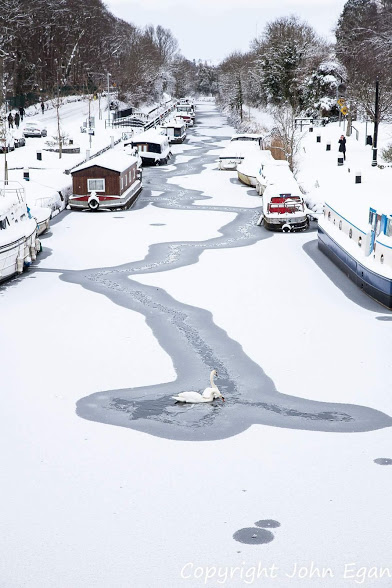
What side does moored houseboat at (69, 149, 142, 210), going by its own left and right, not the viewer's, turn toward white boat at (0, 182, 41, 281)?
front

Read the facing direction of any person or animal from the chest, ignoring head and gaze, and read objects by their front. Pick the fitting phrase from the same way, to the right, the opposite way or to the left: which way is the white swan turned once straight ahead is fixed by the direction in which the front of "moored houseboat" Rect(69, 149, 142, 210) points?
to the left

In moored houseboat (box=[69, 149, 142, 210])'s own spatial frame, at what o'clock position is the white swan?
The white swan is roughly at 12 o'clock from the moored houseboat.

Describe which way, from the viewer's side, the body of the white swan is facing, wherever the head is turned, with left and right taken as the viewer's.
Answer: facing to the right of the viewer

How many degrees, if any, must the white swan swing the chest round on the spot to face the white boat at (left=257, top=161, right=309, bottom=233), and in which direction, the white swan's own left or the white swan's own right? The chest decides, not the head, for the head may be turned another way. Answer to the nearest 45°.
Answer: approximately 90° to the white swan's own left

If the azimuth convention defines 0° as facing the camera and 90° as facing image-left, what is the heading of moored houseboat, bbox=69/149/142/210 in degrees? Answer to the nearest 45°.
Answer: approximately 0°
